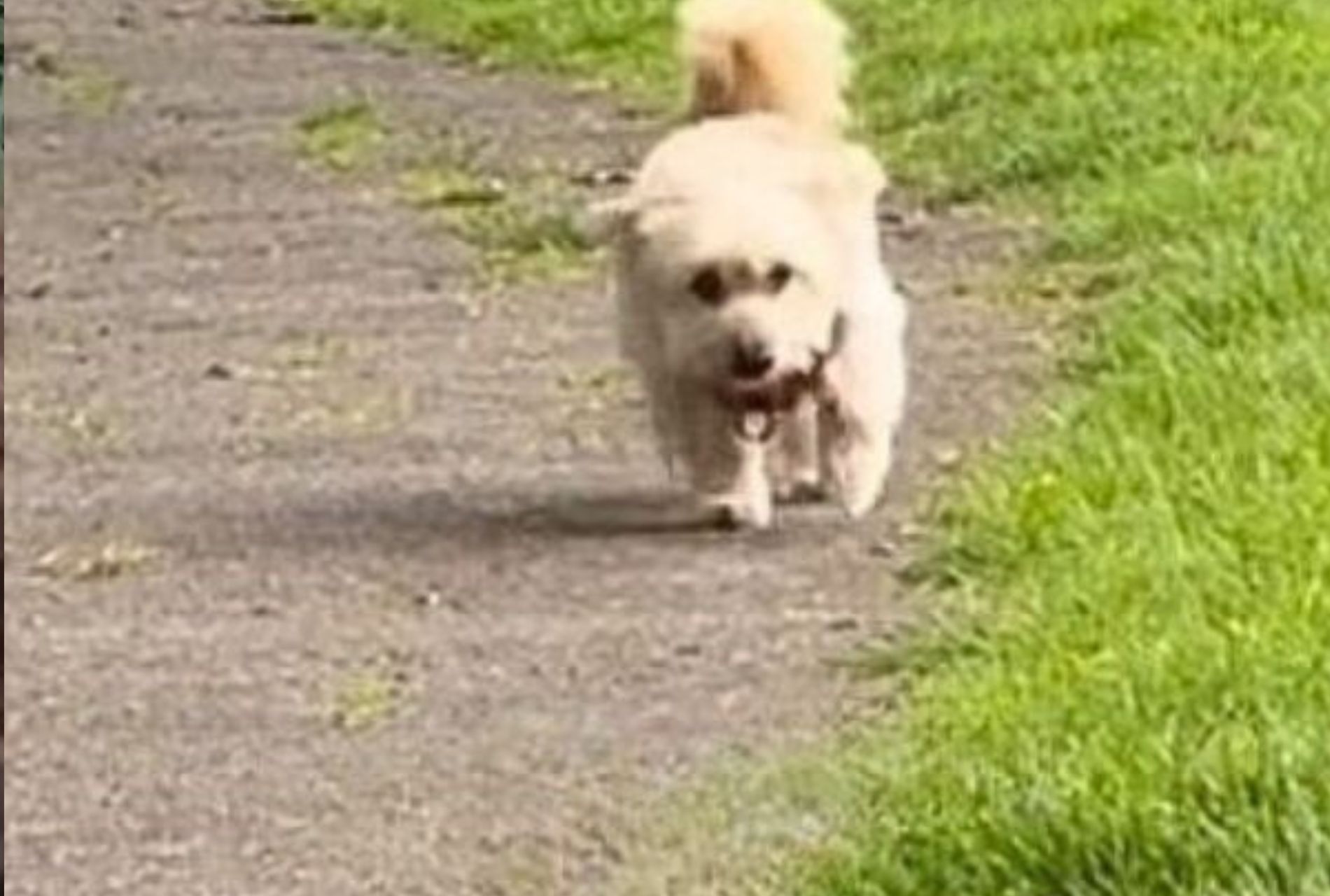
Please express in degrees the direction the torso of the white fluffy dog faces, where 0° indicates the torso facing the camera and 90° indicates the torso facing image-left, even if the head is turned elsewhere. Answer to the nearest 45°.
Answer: approximately 0°
